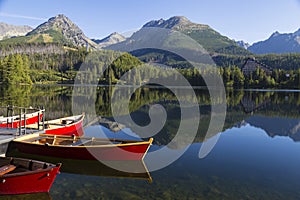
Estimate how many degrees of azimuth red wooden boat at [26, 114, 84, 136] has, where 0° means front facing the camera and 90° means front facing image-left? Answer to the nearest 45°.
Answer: approximately 270°

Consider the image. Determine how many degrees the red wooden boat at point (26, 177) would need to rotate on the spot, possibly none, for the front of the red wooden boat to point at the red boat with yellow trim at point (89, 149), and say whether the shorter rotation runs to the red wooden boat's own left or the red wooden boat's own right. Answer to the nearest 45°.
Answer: approximately 45° to the red wooden boat's own left

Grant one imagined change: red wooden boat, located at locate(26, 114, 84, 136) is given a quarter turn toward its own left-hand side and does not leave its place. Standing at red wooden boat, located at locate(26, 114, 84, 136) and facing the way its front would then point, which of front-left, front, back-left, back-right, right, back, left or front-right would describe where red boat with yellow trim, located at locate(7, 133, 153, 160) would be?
back

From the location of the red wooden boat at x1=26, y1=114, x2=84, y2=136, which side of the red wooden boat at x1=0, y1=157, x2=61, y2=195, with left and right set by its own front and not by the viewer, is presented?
left

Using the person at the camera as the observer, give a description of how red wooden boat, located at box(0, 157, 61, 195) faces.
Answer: facing to the right of the viewer

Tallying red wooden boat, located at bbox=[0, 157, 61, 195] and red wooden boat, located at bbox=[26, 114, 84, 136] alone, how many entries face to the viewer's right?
2

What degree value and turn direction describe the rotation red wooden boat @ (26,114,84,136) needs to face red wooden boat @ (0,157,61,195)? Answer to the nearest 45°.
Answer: approximately 90° to its right
